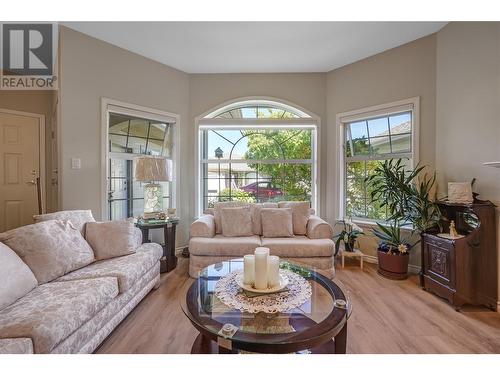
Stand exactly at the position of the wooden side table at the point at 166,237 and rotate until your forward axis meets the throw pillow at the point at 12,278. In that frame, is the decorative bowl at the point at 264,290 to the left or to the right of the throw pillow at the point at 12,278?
left

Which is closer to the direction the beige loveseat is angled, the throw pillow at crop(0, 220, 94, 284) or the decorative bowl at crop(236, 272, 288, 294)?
the decorative bowl

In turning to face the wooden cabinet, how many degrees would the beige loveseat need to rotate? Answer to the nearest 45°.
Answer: approximately 90° to its left

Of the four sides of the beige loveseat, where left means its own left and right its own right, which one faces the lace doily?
front

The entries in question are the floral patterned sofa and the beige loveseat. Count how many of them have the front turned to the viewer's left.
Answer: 0

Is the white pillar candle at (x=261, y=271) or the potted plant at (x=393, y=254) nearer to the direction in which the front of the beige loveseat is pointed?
the white pillar candle

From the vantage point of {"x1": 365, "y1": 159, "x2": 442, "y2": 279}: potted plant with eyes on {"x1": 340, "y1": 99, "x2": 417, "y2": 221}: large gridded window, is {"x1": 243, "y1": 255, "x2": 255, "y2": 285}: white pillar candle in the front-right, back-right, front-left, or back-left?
back-left

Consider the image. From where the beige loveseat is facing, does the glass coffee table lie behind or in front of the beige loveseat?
in front

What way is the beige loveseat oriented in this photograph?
toward the camera

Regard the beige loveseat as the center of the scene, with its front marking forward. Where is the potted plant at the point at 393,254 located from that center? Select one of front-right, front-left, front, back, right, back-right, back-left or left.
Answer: left

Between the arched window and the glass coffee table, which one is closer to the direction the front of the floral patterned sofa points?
the glass coffee table

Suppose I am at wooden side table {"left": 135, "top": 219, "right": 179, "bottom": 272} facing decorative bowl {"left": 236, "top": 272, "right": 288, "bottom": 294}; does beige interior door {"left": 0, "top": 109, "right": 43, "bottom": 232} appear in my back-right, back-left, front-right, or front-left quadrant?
back-right

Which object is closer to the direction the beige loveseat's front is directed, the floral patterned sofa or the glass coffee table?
the glass coffee table

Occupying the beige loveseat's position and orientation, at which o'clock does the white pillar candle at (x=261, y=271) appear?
The white pillar candle is roughly at 12 o'clock from the beige loveseat.

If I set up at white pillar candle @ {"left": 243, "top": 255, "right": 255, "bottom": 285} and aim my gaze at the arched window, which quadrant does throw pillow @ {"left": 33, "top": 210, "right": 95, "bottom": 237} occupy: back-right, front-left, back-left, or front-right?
front-left
